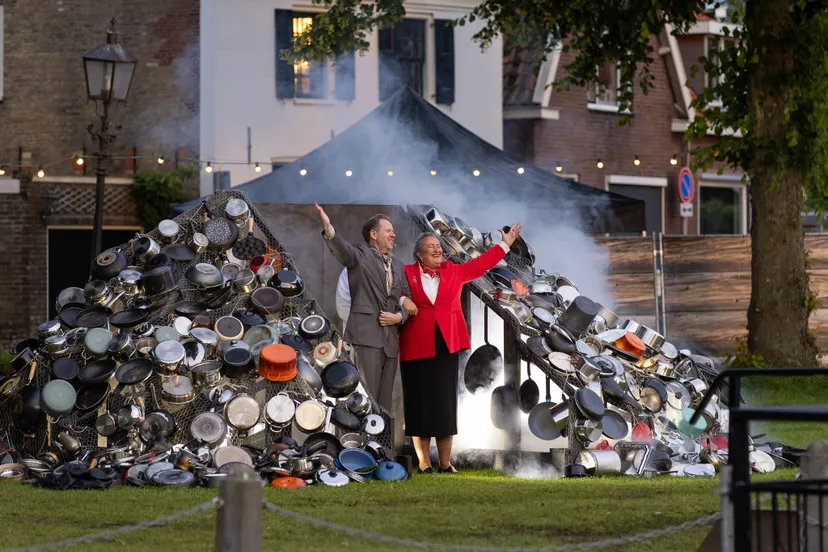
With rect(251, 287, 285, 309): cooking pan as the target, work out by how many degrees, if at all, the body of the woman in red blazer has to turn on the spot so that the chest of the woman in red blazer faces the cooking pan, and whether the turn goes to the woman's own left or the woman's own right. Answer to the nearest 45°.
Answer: approximately 90° to the woman's own right

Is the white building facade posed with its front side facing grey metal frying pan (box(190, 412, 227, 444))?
yes

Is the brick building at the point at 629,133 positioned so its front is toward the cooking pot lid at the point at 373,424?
yes

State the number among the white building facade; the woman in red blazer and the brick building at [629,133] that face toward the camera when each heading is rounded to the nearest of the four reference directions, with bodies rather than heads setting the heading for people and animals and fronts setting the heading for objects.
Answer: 3

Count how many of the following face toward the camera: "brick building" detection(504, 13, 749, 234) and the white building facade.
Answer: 2

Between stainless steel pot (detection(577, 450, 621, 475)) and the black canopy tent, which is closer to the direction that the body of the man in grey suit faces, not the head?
the stainless steel pot

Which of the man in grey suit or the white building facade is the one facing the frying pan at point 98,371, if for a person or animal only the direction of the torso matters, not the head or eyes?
the white building facade

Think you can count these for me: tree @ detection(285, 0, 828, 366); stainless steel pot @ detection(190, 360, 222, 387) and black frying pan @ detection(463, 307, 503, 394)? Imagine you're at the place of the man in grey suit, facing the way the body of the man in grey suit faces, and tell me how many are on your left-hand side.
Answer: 2

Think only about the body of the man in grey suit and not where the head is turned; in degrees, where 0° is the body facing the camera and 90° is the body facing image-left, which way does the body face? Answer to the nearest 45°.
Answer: approximately 315°

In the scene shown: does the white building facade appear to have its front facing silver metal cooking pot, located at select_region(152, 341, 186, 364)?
yes

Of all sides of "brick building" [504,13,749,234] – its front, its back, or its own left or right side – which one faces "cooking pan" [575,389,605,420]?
front
